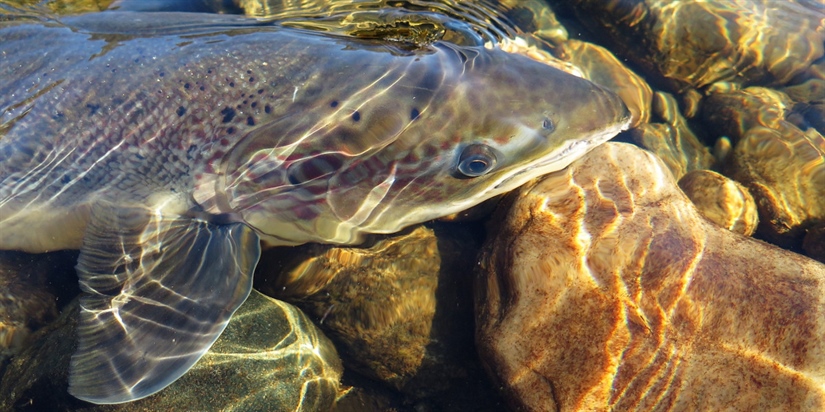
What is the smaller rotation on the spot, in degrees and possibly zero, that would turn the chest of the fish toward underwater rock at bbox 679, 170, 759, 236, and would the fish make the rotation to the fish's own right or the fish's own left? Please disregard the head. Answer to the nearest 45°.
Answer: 0° — it already faces it

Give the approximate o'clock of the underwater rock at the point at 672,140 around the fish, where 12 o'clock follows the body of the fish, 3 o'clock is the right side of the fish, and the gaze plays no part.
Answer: The underwater rock is roughly at 12 o'clock from the fish.

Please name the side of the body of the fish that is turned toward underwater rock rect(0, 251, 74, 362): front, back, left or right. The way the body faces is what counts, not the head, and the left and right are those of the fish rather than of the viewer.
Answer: back

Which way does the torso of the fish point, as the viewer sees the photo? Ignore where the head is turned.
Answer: to the viewer's right

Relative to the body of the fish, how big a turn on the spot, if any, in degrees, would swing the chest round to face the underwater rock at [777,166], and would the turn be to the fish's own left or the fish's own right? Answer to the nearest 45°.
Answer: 0° — it already faces it
